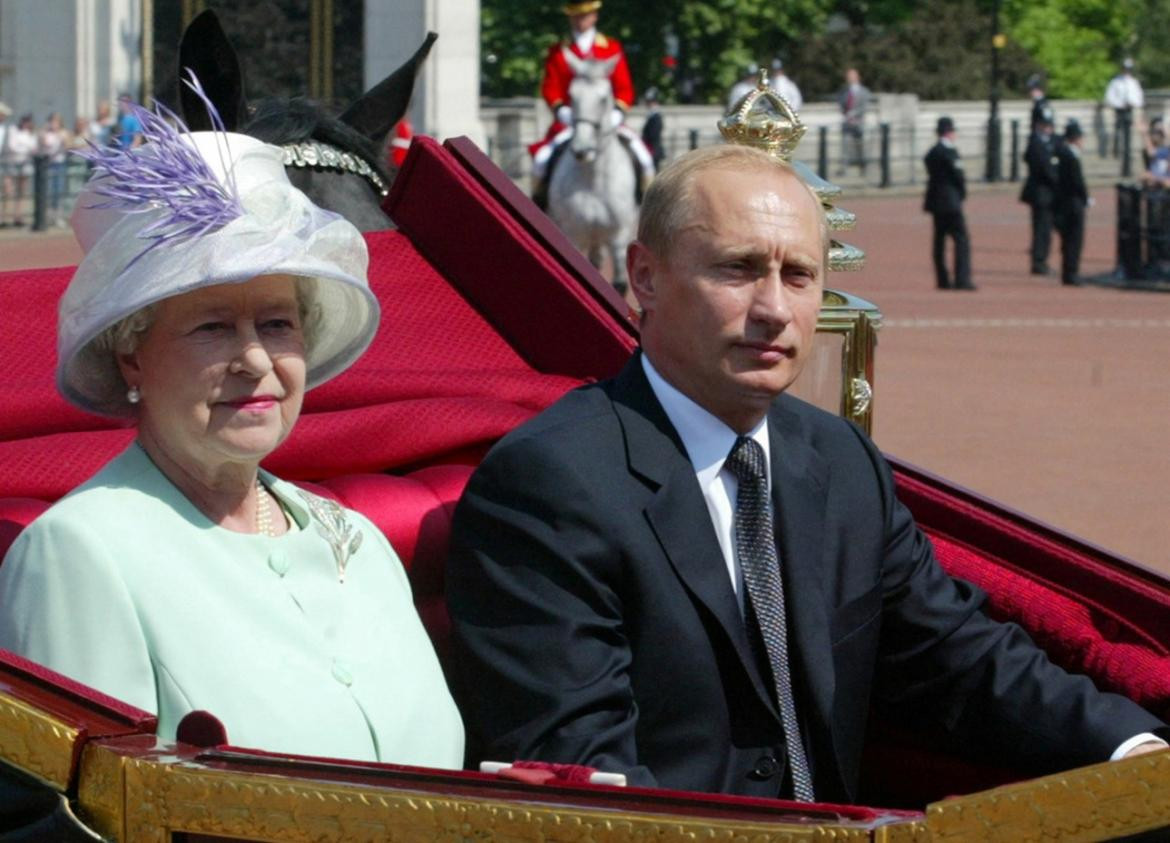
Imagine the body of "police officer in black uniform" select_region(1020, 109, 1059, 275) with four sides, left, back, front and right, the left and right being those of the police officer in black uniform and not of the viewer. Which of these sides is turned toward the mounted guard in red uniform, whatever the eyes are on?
right

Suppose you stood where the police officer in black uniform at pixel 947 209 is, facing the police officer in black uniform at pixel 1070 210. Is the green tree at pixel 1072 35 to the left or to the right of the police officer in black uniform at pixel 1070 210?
left

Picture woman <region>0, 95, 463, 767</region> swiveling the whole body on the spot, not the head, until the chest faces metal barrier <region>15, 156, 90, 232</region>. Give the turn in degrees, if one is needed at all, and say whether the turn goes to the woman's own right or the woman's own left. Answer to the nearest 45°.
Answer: approximately 135° to the woman's own left

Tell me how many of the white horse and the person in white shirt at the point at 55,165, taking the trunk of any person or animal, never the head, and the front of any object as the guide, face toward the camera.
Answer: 2

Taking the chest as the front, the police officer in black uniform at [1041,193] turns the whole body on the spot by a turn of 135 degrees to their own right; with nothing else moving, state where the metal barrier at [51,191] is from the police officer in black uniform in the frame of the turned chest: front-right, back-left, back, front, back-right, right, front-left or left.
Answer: front

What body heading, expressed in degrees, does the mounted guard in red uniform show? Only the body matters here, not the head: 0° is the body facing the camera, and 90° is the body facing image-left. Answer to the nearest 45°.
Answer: approximately 0°

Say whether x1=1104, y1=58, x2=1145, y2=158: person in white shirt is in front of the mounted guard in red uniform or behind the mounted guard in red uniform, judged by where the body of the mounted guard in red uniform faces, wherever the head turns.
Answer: behind

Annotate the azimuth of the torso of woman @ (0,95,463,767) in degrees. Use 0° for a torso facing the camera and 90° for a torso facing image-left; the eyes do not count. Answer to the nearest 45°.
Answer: approximately 315°
